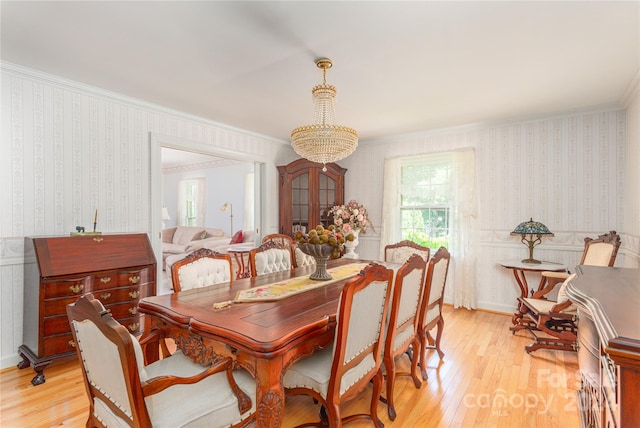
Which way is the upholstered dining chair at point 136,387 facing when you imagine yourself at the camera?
facing away from the viewer and to the right of the viewer

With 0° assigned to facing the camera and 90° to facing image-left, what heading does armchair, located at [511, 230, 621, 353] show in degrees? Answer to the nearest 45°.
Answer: approximately 45°

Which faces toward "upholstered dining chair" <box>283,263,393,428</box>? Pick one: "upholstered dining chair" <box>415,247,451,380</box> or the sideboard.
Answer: the sideboard

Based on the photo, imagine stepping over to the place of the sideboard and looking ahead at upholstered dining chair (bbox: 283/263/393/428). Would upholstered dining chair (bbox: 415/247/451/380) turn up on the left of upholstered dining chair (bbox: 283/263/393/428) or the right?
right

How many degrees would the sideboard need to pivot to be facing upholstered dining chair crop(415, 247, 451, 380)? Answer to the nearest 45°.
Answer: approximately 45° to its right

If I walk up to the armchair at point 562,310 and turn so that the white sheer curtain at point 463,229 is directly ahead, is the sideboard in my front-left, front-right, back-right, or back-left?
back-left

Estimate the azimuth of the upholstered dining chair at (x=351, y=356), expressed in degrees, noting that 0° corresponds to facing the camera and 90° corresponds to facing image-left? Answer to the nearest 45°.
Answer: approximately 135°

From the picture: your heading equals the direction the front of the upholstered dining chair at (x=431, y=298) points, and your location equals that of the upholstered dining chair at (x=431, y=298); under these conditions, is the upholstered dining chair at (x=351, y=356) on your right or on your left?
on your left

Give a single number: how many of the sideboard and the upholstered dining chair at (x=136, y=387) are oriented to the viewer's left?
1

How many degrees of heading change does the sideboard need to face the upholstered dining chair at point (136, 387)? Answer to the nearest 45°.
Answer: approximately 45° to its left

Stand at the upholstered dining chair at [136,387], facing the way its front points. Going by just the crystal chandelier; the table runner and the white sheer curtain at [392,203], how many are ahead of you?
3

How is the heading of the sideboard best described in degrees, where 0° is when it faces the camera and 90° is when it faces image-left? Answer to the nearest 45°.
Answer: approximately 90°

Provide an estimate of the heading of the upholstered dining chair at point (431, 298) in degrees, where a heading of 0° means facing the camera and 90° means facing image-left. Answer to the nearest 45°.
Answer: approximately 135°
